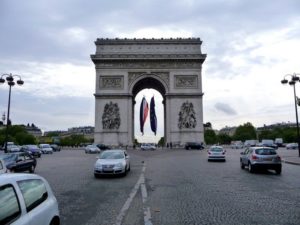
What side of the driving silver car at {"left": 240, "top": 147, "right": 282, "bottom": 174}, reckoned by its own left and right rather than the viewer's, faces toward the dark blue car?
left

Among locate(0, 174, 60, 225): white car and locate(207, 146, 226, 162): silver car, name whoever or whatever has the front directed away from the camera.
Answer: the silver car

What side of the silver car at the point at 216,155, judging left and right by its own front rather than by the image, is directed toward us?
back

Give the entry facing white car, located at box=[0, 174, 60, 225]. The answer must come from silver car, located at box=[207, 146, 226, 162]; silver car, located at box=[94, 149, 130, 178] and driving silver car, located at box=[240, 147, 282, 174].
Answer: silver car, located at box=[94, 149, 130, 178]

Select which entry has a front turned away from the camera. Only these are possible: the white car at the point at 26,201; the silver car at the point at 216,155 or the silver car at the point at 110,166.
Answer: the silver car at the point at 216,155

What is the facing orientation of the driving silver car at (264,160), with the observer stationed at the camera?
facing away from the viewer and to the left of the viewer

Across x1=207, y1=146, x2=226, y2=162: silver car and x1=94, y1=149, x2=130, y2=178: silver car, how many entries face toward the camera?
1

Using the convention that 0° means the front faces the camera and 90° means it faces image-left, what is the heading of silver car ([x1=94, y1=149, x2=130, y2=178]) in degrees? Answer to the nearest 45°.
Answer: approximately 0°

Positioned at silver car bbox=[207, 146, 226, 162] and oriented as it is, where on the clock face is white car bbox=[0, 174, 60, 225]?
The white car is roughly at 6 o'clock from the silver car.

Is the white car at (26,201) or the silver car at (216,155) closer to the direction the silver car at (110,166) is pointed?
the white car

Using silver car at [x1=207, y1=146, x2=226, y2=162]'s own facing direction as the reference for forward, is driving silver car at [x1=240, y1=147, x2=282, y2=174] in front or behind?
behind
